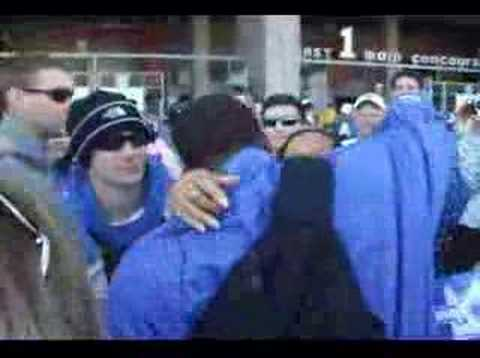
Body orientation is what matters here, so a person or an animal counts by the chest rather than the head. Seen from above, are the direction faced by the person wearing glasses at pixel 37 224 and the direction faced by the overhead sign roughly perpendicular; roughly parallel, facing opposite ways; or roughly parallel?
roughly perpendicular

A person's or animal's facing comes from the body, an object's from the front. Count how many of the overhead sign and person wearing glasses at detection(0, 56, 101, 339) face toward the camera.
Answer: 1

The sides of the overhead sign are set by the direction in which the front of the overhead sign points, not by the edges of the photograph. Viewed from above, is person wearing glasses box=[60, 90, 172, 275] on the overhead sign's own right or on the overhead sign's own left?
on the overhead sign's own right

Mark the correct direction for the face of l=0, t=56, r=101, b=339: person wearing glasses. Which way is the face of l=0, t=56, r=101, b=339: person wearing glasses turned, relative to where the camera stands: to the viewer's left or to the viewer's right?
to the viewer's right

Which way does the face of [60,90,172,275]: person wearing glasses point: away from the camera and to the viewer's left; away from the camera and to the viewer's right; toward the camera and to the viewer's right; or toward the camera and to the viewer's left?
toward the camera and to the viewer's right

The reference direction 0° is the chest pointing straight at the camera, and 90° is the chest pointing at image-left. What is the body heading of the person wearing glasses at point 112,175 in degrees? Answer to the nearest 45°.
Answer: approximately 315°

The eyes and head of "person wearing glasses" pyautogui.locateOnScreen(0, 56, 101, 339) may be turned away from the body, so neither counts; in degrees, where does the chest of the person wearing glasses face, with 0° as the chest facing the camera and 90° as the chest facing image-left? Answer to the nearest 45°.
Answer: approximately 270°

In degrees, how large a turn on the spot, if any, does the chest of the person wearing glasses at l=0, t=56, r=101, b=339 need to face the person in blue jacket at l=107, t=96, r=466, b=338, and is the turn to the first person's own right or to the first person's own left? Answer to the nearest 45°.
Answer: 0° — they already face it
